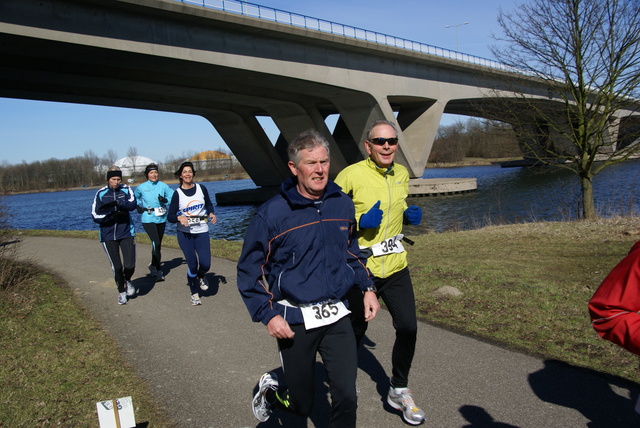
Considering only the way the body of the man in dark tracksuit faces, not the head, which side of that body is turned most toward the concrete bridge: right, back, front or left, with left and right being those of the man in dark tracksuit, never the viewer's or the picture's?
back

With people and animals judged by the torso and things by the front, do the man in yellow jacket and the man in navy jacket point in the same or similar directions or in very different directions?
same or similar directions

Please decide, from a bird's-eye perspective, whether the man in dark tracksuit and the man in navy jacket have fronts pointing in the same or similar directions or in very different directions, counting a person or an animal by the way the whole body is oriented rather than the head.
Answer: same or similar directions

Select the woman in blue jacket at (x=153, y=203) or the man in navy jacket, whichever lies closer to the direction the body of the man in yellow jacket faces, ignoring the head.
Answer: the man in navy jacket

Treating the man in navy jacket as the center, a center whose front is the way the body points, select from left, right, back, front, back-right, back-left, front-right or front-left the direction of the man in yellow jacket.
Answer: left

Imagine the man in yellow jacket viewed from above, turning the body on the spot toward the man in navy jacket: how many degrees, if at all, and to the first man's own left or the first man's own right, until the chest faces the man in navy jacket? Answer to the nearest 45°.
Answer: approximately 90° to the first man's own right

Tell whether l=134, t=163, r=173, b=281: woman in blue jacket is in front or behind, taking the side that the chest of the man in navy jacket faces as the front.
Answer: behind

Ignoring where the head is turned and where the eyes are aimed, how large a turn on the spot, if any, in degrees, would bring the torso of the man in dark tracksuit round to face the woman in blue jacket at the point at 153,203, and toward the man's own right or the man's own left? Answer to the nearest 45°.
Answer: approximately 135° to the man's own left

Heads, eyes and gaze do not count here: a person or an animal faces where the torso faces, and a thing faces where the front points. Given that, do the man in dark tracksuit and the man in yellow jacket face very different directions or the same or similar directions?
same or similar directions

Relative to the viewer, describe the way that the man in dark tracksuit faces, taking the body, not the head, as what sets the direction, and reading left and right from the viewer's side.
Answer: facing the viewer

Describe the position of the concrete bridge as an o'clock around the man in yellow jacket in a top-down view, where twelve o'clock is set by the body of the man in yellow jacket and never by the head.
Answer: The concrete bridge is roughly at 7 o'clock from the man in yellow jacket.

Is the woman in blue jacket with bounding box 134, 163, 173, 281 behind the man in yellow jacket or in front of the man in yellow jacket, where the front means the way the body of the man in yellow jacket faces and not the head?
behind

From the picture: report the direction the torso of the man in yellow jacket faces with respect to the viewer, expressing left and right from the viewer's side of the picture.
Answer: facing the viewer and to the right of the viewer
